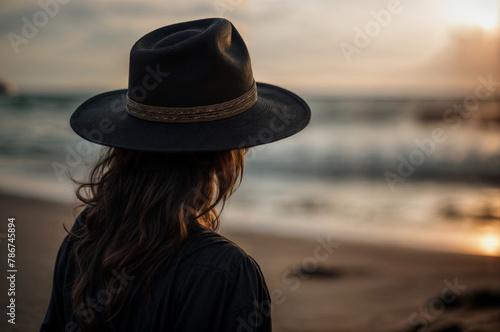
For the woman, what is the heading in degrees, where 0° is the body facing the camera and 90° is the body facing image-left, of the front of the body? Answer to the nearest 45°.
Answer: approximately 225°

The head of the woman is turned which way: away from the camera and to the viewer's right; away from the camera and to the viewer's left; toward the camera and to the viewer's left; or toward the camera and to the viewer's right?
away from the camera and to the viewer's right
